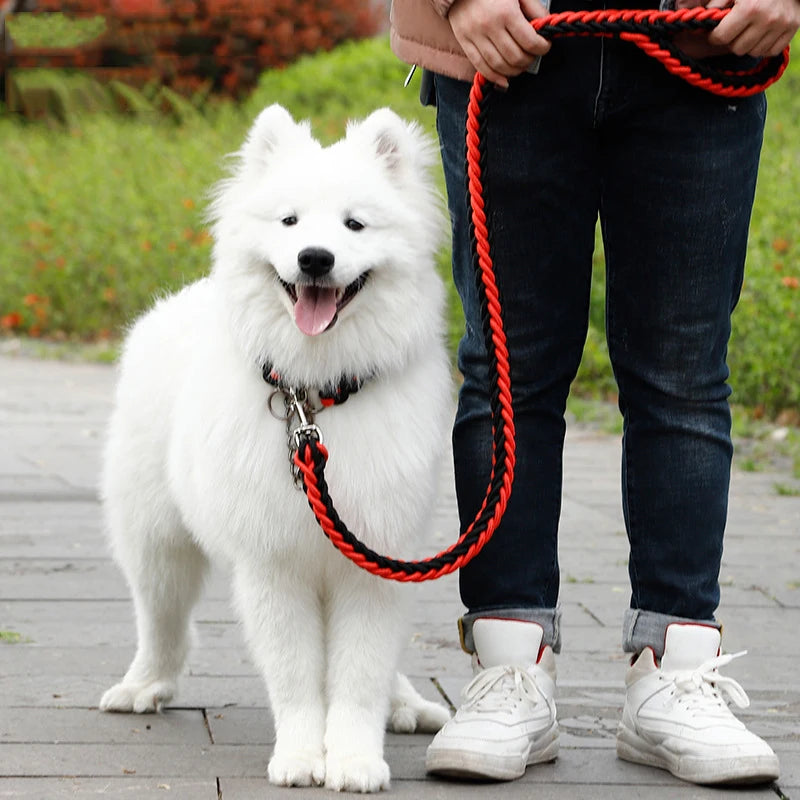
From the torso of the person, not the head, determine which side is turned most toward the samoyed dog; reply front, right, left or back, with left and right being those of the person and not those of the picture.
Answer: right

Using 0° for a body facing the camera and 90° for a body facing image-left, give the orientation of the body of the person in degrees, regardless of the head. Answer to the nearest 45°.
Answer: approximately 0°
